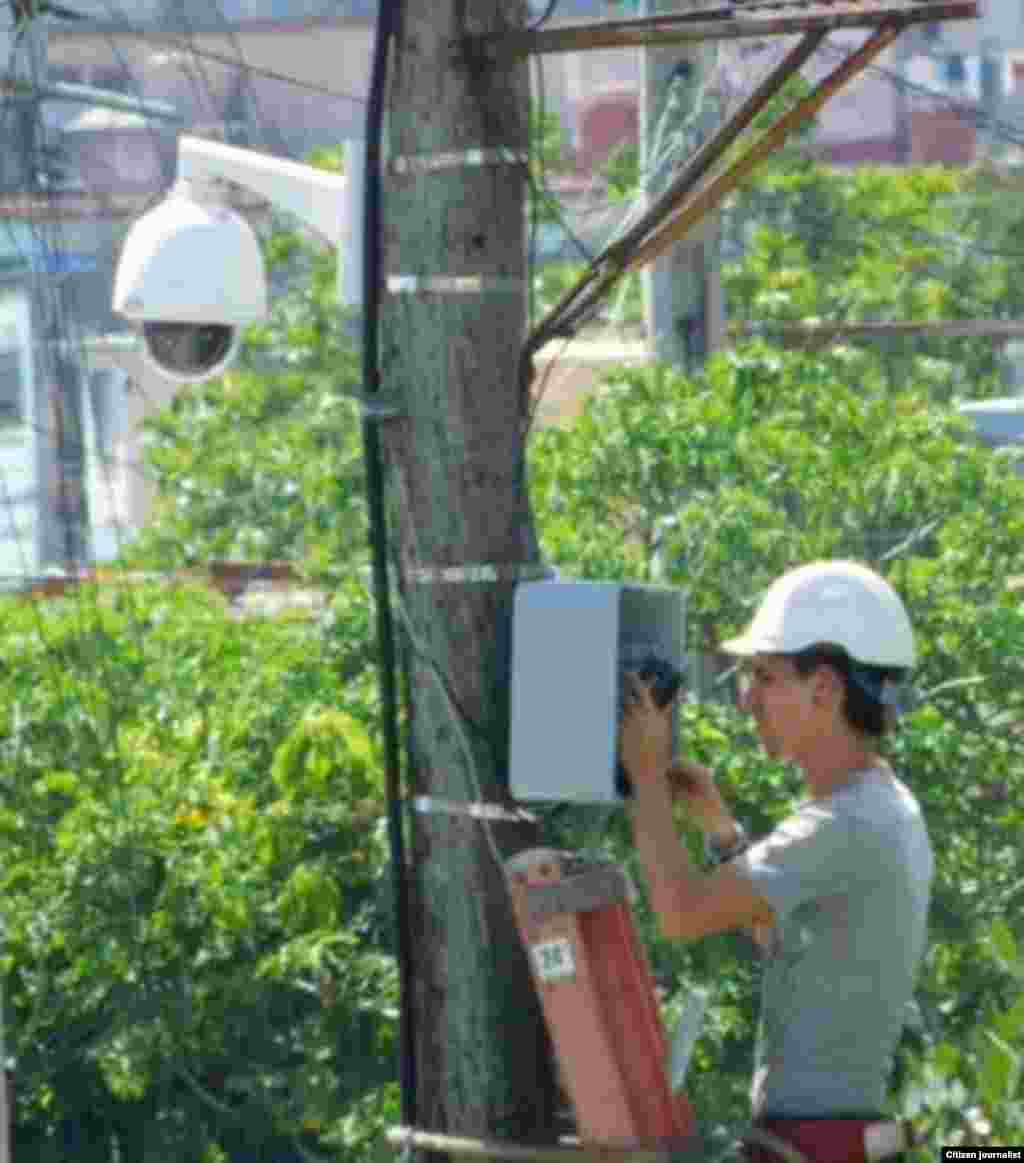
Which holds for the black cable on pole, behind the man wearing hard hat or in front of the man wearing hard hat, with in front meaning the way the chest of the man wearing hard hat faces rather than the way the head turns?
in front

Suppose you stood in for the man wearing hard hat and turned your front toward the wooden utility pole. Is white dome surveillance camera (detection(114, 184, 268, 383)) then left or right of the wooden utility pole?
right

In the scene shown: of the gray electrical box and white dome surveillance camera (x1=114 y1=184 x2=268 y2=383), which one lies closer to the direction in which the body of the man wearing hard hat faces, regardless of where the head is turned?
the gray electrical box

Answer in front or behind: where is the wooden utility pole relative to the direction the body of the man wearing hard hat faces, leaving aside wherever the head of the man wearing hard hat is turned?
in front

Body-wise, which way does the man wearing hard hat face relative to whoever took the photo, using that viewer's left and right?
facing to the left of the viewer

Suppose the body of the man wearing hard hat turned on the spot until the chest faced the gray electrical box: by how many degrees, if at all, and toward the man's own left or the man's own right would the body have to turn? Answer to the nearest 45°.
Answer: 0° — they already face it
